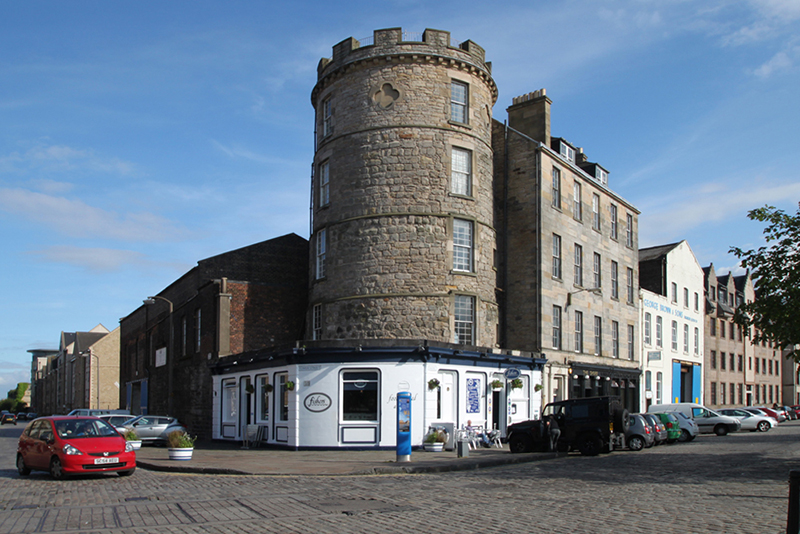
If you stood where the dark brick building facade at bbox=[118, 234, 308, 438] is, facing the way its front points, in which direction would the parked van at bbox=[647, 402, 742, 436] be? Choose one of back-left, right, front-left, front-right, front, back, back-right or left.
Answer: back-left

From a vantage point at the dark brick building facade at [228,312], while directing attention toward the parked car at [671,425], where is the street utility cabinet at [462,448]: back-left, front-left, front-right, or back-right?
front-right

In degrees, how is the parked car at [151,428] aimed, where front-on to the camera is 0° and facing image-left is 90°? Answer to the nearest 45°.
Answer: approximately 90°

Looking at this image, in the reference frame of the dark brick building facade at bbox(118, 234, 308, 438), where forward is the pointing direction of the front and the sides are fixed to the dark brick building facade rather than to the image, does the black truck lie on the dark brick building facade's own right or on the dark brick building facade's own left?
on the dark brick building facade's own left

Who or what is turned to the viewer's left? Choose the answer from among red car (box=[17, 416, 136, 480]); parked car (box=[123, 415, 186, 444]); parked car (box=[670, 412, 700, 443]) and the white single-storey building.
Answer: parked car (box=[123, 415, 186, 444])

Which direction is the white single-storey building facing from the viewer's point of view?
toward the camera

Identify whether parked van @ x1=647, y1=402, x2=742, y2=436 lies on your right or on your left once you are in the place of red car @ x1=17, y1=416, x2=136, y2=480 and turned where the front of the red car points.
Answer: on your left

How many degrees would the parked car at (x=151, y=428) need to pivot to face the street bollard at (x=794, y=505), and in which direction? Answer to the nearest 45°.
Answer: approximately 90° to its left

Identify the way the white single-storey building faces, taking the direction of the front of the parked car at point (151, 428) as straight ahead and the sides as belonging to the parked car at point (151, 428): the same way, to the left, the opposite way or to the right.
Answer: to the left
